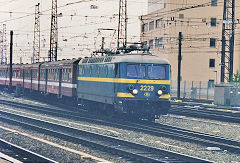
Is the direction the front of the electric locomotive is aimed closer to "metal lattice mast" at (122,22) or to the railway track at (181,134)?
the railway track

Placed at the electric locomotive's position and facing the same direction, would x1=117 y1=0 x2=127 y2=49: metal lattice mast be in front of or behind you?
behind
